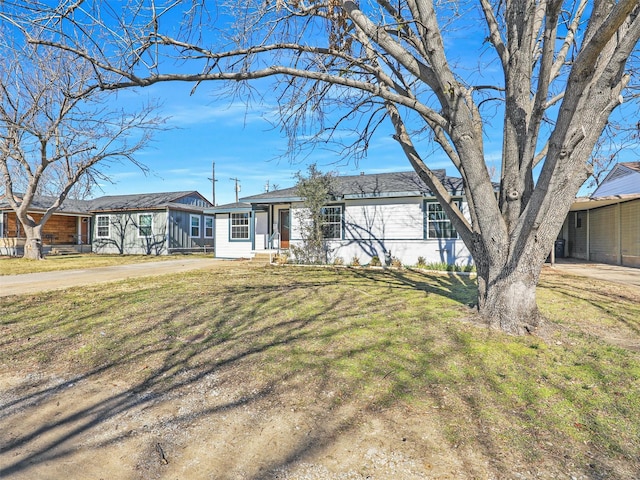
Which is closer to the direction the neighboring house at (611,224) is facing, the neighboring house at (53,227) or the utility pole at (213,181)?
the neighboring house

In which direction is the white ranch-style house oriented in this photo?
toward the camera

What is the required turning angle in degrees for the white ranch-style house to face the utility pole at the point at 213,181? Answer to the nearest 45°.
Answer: approximately 135° to its right

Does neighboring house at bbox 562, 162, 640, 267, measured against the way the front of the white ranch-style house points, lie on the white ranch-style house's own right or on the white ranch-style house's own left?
on the white ranch-style house's own left

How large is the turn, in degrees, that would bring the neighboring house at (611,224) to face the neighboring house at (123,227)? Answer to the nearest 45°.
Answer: approximately 45° to its right

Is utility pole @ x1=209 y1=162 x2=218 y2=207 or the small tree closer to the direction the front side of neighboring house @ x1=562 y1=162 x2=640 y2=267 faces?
the small tree

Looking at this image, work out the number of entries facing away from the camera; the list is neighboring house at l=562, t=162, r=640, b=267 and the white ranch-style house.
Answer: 0
